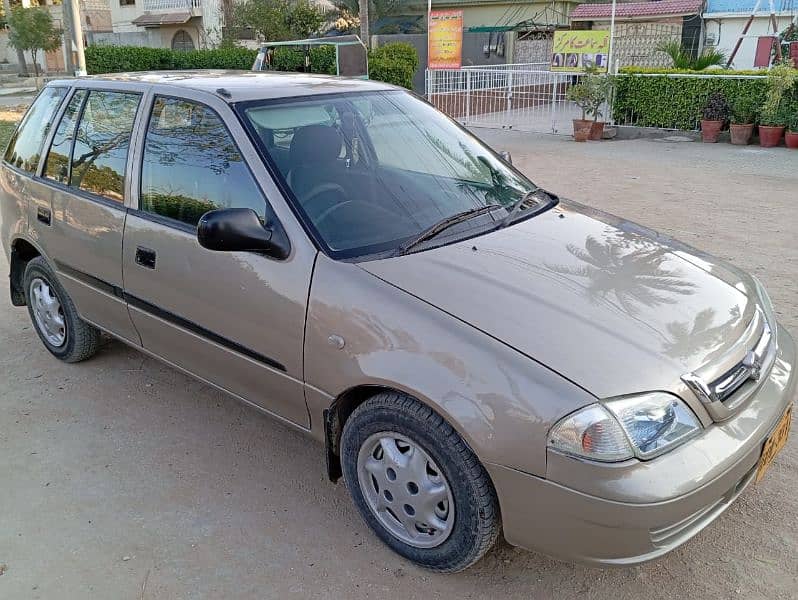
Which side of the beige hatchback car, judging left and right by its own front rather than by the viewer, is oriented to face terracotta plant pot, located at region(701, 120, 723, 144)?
left

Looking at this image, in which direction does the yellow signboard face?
toward the camera

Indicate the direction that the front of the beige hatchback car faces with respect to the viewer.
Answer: facing the viewer and to the right of the viewer

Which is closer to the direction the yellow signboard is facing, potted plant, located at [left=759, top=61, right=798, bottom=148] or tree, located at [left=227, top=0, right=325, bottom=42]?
the potted plant

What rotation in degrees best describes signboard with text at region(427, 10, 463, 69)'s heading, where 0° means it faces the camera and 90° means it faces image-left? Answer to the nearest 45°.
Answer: approximately 0°

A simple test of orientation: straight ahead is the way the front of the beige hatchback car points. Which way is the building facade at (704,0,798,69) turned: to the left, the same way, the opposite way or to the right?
to the right

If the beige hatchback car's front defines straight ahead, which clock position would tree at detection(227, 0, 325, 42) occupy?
The tree is roughly at 7 o'clock from the beige hatchback car.

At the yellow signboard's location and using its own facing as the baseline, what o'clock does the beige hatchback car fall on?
The beige hatchback car is roughly at 12 o'clock from the yellow signboard.

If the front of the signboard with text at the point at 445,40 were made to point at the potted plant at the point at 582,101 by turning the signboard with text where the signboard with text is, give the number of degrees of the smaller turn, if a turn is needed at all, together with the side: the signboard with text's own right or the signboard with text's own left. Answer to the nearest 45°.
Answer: approximately 45° to the signboard with text's own left

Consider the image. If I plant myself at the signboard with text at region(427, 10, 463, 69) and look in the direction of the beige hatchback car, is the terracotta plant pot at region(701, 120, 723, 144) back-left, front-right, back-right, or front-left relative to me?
front-left

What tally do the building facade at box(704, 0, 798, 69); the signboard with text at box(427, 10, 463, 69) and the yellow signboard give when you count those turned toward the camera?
3

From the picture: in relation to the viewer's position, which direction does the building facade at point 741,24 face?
facing the viewer

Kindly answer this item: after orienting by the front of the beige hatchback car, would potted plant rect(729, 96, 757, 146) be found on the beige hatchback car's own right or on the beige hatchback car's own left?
on the beige hatchback car's own left

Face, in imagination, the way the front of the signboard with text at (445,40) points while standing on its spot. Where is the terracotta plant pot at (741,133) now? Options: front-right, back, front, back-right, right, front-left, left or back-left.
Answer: front-left

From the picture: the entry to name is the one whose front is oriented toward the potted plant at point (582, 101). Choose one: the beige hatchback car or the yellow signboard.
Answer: the yellow signboard

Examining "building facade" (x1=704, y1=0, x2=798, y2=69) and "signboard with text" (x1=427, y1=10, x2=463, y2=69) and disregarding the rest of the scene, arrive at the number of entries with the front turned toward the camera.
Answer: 2

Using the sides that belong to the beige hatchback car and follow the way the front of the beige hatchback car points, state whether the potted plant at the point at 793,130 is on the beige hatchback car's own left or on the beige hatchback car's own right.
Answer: on the beige hatchback car's own left
